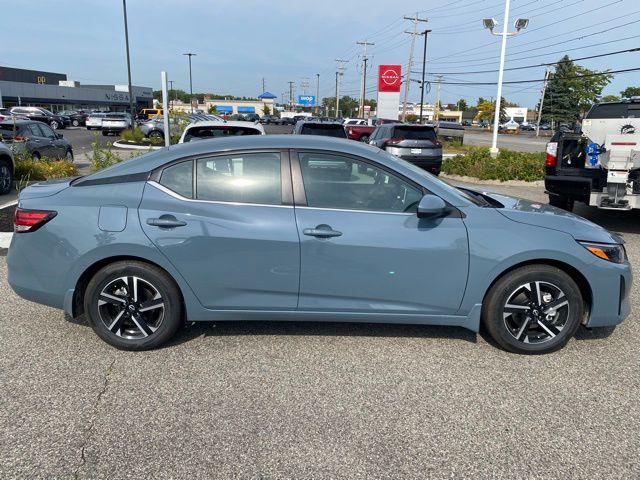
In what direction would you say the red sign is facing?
toward the camera

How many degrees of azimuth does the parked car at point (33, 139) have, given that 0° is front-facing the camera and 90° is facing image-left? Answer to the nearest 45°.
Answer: approximately 225°

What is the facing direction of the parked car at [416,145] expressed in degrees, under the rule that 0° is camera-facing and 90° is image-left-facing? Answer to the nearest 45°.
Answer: approximately 135°

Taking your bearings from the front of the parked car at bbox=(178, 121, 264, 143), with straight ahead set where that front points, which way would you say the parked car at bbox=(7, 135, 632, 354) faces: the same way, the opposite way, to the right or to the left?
to the right

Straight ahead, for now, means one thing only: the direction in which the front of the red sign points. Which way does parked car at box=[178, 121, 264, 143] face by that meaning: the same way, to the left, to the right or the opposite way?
the opposite way

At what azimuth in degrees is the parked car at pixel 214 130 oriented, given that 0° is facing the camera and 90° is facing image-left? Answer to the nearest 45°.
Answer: approximately 180°

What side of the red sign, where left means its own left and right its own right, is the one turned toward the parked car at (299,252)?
front

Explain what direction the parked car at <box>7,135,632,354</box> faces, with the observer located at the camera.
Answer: facing to the right of the viewer

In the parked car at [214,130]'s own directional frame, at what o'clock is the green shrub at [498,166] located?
The green shrub is roughly at 2 o'clock from the parked car.

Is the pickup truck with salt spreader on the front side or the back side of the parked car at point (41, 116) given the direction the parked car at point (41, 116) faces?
on the front side

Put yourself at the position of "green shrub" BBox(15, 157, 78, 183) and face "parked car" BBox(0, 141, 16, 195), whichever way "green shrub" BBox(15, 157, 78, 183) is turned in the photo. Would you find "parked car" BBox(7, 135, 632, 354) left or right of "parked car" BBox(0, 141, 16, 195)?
left

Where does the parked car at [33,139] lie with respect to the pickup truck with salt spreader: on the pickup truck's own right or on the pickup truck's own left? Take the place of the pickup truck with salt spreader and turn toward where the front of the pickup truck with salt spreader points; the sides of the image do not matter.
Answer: on the pickup truck's own left

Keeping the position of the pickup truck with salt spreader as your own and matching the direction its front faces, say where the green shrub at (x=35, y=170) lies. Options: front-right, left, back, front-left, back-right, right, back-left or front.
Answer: left

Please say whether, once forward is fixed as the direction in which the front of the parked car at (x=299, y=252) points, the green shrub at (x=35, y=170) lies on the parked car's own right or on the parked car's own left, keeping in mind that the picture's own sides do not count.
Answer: on the parked car's own left

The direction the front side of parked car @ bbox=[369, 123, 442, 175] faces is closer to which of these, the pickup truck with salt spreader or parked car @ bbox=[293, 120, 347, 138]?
the parked car

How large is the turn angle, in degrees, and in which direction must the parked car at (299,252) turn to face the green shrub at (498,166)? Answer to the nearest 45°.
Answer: approximately 45° to its left

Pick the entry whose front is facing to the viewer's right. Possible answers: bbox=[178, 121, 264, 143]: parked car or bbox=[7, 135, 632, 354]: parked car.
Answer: bbox=[7, 135, 632, 354]: parked car

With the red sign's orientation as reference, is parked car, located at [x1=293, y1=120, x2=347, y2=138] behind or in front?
in front
